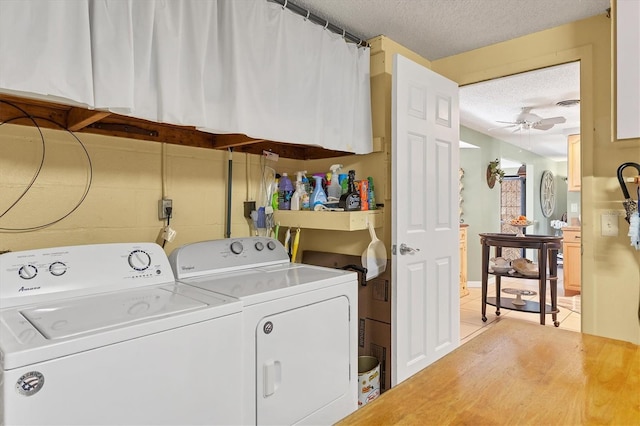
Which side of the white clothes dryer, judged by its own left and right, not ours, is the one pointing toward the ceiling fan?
left

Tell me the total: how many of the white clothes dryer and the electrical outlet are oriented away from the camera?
0

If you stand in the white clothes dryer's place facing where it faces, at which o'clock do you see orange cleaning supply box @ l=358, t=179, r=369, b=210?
The orange cleaning supply box is roughly at 9 o'clock from the white clothes dryer.

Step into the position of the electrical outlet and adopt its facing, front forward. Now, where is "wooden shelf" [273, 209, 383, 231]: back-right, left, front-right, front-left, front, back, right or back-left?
front-left

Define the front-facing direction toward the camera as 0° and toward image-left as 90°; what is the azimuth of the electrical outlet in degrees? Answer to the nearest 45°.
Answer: approximately 315°

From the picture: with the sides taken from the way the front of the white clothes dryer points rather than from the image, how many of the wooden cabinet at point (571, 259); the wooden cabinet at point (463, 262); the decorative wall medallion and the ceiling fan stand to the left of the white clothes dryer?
4

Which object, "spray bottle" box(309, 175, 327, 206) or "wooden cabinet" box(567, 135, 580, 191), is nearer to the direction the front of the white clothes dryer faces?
the wooden cabinet

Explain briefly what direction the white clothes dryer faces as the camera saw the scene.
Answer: facing the viewer and to the right of the viewer

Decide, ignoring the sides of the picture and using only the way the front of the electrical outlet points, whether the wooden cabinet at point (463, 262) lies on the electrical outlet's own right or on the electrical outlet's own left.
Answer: on the electrical outlet's own left

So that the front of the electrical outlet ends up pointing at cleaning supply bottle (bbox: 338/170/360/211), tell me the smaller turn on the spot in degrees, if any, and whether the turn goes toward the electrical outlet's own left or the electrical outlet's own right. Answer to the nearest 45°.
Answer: approximately 45° to the electrical outlet's own left

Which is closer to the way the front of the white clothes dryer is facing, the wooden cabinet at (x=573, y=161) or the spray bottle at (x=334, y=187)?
the wooden cabinet
